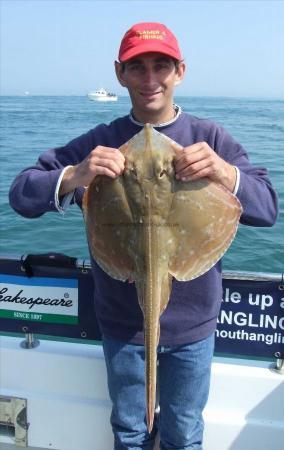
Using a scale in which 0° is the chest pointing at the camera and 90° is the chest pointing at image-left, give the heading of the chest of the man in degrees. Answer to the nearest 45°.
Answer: approximately 0°
